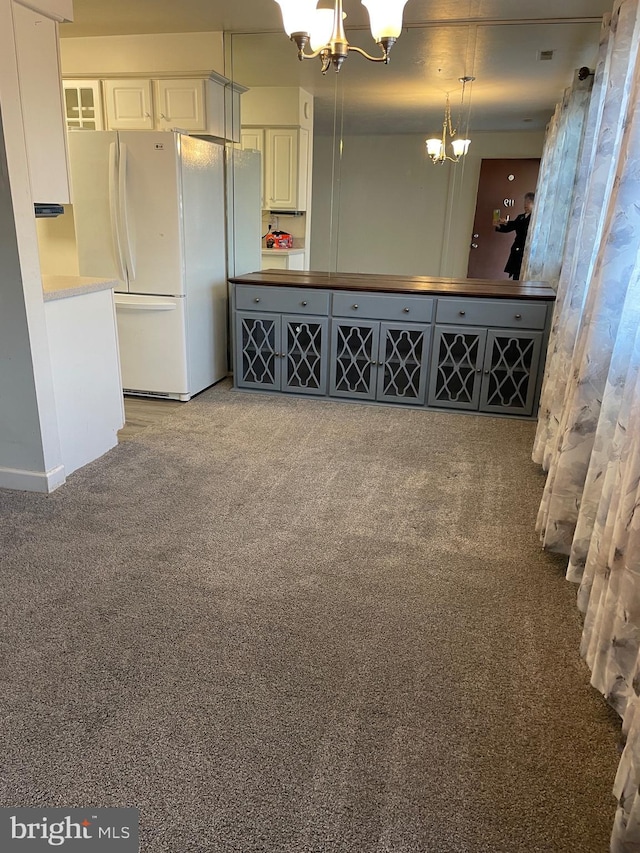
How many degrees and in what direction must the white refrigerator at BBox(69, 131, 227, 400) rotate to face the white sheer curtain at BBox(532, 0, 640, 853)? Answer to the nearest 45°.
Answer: approximately 90° to its left

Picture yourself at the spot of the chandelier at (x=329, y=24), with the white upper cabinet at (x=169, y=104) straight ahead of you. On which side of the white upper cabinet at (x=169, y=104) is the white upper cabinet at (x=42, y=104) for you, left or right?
left

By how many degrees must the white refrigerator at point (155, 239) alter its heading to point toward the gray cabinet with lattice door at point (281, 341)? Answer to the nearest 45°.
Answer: approximately 135° to its left

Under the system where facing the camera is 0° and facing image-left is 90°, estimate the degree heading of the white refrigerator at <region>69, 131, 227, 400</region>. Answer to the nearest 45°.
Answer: approximately 45°

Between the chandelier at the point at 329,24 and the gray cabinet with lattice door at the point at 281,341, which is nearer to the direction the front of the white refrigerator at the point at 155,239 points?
the chandelier

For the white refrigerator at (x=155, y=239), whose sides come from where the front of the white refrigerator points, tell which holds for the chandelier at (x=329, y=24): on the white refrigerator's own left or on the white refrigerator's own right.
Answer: on the white refrigerator's own left

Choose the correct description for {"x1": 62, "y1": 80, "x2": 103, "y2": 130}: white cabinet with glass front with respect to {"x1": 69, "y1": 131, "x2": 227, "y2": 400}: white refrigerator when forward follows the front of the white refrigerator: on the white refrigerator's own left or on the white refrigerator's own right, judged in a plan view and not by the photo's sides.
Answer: on the white refrigerator's own right
